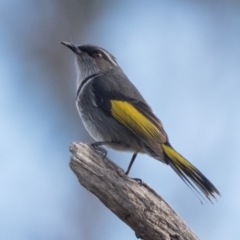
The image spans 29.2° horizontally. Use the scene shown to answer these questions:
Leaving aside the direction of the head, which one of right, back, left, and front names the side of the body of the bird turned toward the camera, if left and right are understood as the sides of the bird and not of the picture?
left

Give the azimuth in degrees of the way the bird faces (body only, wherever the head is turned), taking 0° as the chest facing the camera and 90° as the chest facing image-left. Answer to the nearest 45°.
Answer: approximately 90°
